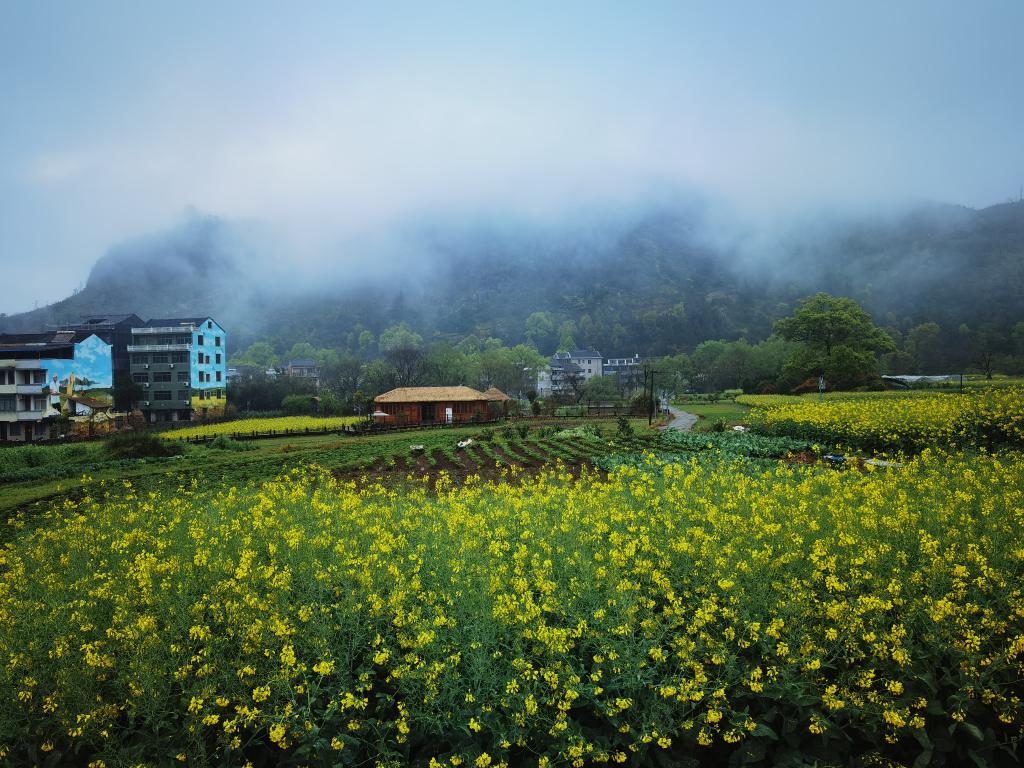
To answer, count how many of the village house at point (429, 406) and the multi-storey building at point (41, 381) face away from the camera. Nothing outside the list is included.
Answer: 0

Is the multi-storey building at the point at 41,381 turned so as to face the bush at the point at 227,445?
no

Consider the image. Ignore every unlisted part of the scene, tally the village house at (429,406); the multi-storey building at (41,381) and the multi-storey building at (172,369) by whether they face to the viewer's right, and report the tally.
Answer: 0

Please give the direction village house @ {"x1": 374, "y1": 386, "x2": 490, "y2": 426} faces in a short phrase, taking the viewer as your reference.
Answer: facing the viewer

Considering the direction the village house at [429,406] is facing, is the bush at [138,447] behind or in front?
in front

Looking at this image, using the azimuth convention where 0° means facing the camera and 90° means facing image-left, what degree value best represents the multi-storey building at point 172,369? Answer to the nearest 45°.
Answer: approximately 45°

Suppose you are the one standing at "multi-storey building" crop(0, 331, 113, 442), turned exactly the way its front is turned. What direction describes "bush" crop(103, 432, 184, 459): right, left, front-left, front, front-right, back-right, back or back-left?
left

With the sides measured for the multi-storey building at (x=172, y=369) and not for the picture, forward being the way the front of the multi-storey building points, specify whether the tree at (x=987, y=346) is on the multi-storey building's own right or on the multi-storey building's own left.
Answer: on the multi-storey building's own left

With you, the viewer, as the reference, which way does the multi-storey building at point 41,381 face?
facing the viewer and to the left of the viewer

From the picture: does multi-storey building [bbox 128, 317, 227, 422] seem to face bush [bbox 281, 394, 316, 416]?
no

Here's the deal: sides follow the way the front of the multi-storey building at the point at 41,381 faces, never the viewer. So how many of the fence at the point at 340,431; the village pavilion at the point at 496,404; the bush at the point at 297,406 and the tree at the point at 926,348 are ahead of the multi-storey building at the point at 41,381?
0

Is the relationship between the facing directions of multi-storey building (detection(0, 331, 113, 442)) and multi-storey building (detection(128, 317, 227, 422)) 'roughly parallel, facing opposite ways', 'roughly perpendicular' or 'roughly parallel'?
roughly parallel
